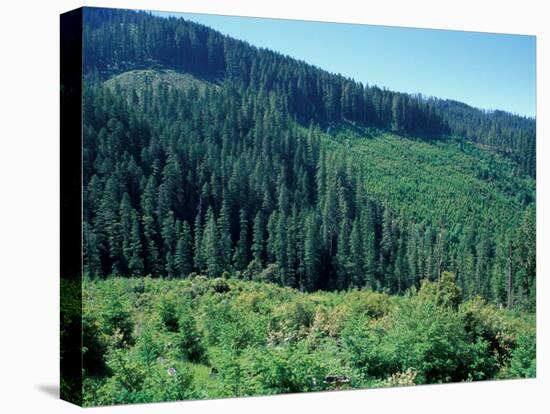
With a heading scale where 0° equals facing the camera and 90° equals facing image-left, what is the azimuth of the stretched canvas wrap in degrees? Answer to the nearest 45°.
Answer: approximately 315°
